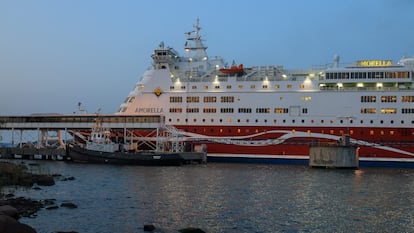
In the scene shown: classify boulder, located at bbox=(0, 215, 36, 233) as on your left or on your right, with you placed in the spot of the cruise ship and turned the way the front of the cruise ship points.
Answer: on your left

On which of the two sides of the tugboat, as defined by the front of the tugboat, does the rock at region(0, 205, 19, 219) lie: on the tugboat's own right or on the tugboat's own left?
on the tugboat's own left

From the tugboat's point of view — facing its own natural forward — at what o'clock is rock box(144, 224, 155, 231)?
The rock is roughly at 9 o'clock from the tugboat.

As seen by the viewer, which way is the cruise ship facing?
to the viewer's left

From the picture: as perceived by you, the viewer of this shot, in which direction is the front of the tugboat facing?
facing to the left of the viewer

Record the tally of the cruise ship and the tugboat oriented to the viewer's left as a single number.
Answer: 2

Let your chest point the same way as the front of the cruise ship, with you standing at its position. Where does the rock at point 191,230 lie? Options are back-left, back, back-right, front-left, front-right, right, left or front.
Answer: left

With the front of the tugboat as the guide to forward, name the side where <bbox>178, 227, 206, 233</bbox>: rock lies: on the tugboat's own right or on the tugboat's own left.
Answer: on the tugboat's own left

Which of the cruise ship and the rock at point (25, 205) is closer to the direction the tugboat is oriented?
the rock

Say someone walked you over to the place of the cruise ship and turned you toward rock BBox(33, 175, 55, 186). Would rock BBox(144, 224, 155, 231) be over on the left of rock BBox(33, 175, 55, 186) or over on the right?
left

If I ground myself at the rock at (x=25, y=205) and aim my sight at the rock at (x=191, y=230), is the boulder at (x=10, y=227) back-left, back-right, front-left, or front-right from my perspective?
front-right

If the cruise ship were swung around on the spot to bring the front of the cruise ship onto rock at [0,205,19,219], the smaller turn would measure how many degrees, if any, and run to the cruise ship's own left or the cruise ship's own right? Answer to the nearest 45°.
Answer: approximately 45° to the cruise ship's own left

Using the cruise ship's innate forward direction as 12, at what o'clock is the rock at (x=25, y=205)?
The rock is roughly at 10 o'clock from the cruise ship.
